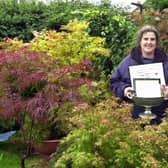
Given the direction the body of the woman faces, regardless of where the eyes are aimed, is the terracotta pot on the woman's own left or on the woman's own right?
on the woman's own right

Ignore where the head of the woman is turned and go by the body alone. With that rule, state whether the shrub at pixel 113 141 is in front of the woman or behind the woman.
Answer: in front

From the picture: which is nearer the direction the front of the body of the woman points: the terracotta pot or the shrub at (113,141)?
the shrub

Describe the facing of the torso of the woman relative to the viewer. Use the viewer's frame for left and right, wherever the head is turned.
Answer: facing the viewer
